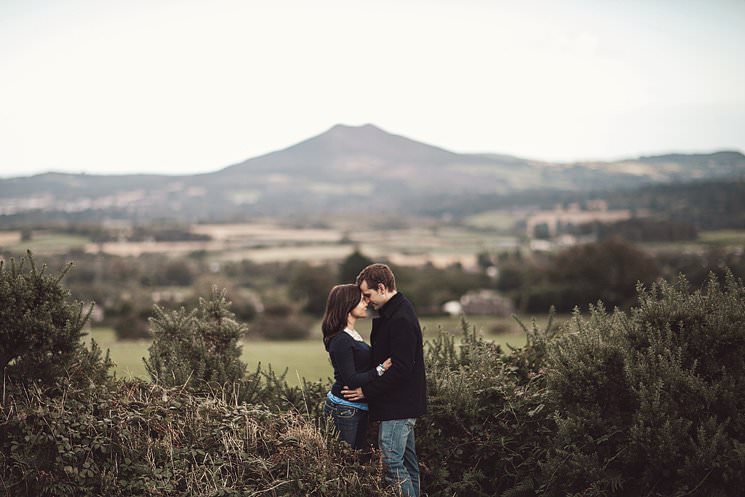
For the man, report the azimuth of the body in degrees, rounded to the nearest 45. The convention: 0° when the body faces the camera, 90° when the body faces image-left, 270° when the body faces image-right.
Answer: approximately 90°

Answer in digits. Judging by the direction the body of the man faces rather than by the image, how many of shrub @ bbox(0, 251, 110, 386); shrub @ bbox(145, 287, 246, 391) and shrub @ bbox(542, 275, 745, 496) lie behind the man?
1

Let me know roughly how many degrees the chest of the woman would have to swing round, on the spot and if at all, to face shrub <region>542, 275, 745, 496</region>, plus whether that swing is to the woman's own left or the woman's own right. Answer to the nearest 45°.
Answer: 0° — they already face it

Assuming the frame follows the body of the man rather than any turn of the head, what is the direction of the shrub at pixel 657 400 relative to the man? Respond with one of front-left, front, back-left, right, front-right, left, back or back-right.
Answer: back

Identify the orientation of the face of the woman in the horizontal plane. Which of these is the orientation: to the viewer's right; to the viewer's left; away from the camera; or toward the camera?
to the viewer's right

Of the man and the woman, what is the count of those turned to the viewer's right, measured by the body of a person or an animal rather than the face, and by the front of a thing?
1

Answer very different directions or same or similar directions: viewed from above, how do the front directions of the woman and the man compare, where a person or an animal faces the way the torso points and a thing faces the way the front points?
very different directions

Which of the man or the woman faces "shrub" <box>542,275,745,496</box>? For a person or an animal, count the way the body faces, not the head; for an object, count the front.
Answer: the woman

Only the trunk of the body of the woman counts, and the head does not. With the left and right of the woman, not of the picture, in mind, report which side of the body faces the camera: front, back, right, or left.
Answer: right

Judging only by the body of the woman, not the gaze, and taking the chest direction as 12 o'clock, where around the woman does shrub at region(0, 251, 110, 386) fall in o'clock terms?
The shrub is roughly at 7 o'clock from the woman.
